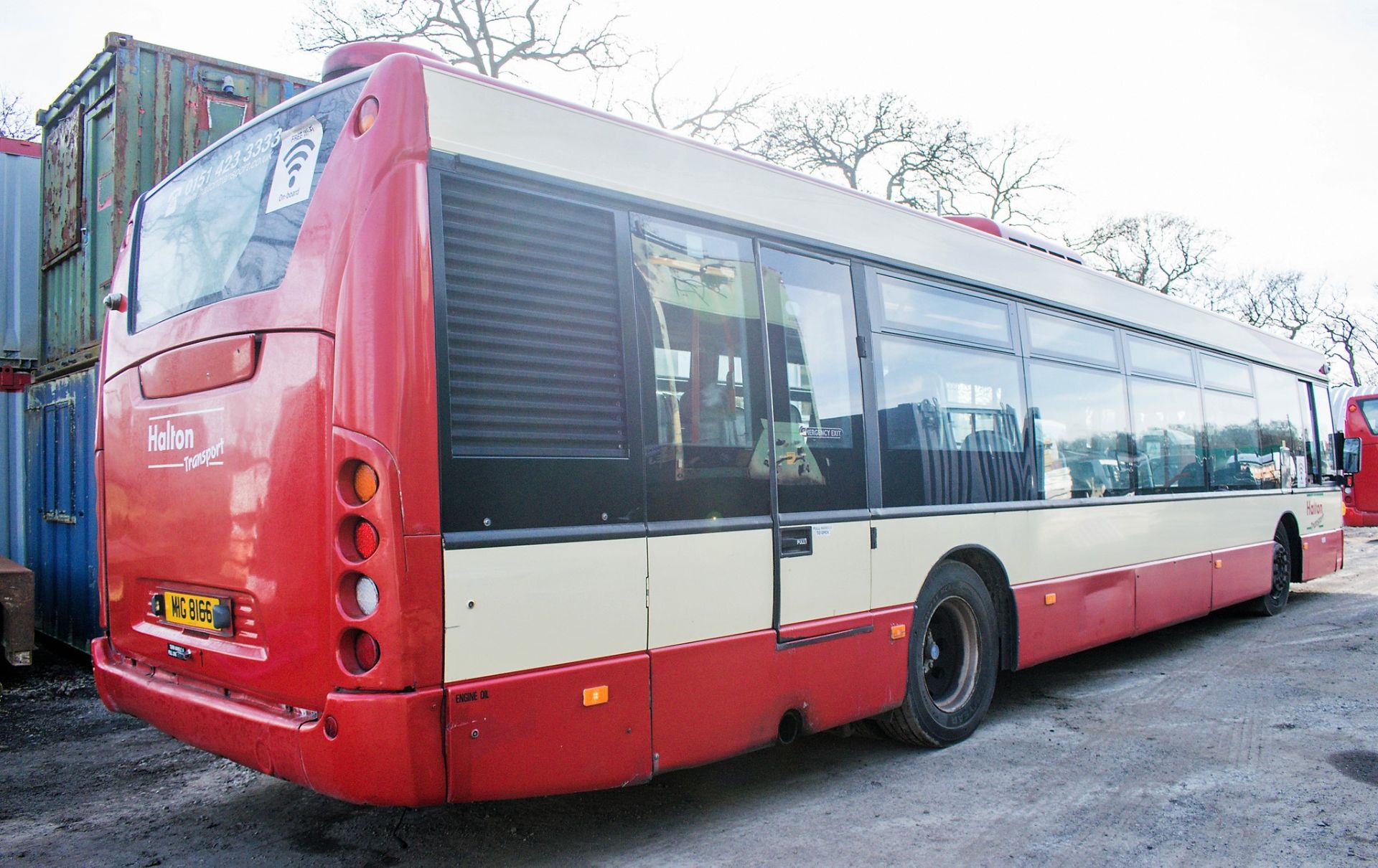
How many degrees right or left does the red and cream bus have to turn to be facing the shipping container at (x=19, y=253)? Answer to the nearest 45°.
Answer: approximately 90° to its left

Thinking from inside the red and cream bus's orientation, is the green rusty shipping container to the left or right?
on its left

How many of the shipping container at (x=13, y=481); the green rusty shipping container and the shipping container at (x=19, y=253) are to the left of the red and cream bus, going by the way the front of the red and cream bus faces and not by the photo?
3

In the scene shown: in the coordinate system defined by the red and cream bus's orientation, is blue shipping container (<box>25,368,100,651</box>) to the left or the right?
on its left

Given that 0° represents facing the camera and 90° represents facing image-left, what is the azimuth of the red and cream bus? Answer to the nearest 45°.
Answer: approximately 225°

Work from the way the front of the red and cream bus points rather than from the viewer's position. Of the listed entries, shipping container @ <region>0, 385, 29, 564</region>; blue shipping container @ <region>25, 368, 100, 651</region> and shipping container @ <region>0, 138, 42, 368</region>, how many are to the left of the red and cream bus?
3
